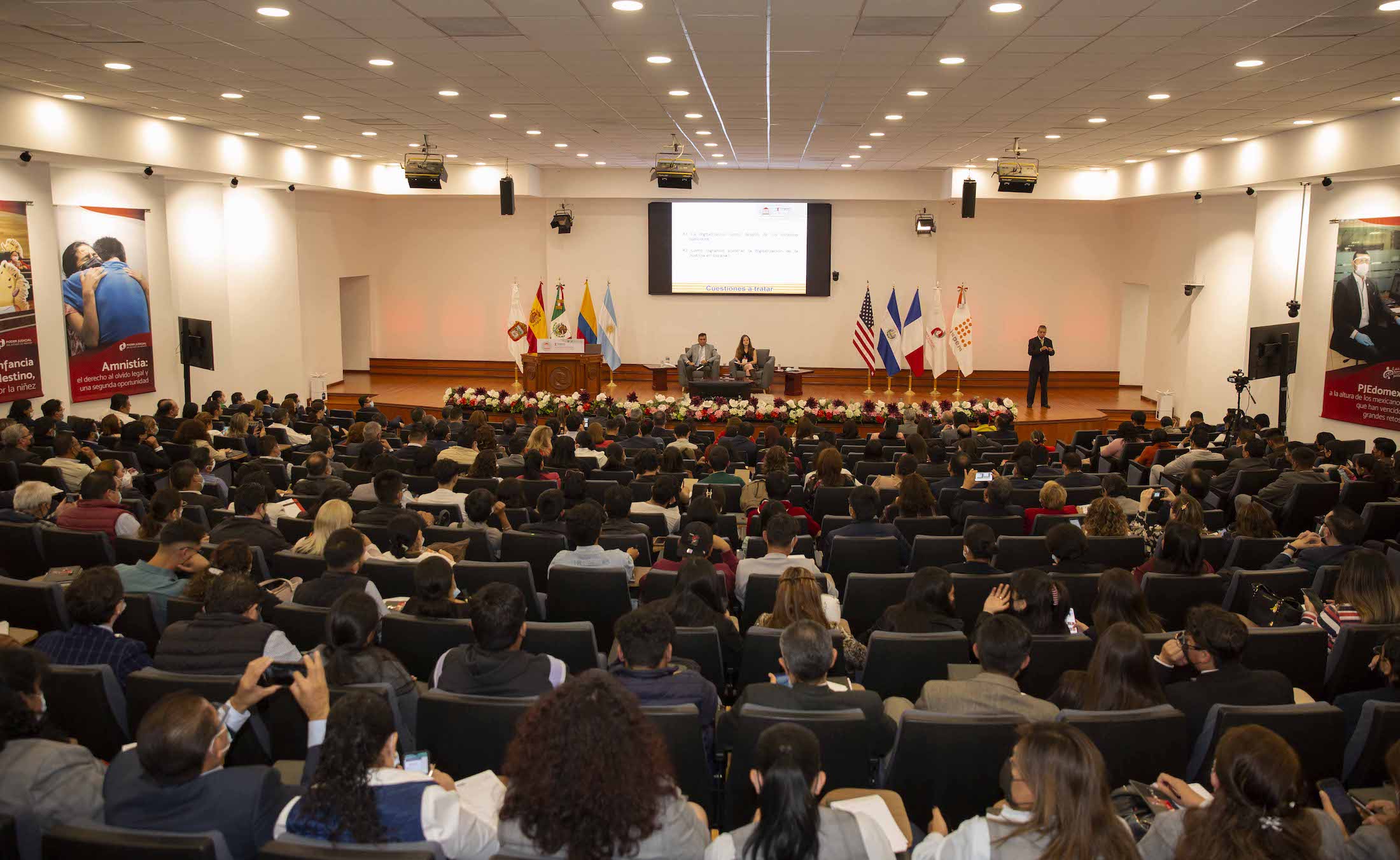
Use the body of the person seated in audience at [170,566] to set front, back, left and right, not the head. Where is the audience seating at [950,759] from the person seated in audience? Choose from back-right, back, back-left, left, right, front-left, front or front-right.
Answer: right

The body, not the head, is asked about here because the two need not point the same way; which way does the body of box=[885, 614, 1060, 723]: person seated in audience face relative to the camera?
away from the camera

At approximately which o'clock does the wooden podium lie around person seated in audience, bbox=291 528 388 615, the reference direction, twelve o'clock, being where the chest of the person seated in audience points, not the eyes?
The wooden podium is roughly at 11 o'clock from the person seated in audience.

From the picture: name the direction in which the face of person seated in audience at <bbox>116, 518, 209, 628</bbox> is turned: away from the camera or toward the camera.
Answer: away from the camera

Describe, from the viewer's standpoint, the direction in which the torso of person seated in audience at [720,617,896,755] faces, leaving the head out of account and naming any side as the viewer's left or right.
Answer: facing away from the viewer

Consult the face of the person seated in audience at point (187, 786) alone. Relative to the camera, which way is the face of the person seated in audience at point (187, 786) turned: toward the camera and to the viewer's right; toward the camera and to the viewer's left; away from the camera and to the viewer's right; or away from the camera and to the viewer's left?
away from the camera and to the viewer's right

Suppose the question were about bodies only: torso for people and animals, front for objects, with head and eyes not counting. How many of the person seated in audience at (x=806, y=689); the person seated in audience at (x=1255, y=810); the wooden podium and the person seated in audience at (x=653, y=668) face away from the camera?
3

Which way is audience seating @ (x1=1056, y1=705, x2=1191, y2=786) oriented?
away from the camera

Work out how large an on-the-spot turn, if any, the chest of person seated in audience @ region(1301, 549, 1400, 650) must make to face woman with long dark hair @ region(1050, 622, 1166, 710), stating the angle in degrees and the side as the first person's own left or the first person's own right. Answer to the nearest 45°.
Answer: approximately 90° to the first person's own left

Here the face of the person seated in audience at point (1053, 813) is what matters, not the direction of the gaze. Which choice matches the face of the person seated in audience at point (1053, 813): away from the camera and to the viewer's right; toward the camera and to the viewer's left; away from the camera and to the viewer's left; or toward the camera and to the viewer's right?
away from the camera and to the viewer's left

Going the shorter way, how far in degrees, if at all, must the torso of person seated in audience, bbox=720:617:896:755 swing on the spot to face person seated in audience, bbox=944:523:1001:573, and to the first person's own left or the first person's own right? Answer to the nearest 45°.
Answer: approximately 45° to the first person's own right

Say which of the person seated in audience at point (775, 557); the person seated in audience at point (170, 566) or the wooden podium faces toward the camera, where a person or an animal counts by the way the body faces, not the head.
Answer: the wooden podium

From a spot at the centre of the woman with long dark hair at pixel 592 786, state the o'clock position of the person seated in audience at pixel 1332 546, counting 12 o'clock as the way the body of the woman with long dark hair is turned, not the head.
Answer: The person seated in audience is roughly at 2 o'clock from the woman with long dark hair.

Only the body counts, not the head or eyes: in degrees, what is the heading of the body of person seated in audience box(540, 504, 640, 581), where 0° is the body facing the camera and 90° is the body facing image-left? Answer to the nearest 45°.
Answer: approximately 180°
